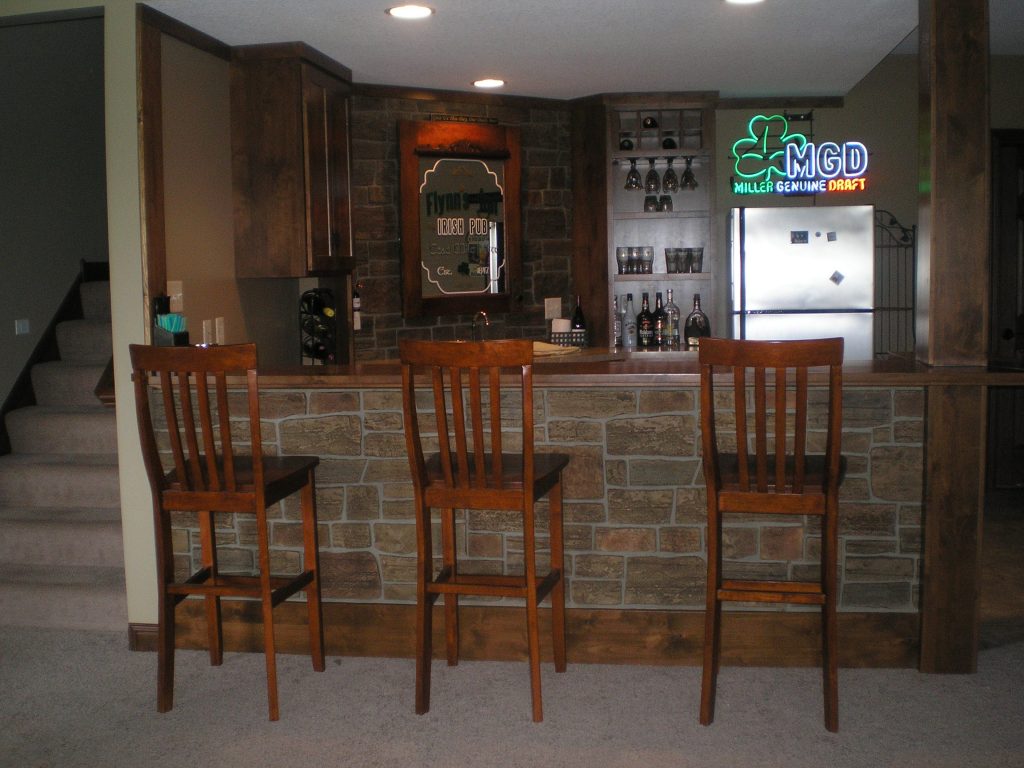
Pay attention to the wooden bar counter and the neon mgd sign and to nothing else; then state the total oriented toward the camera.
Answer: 2

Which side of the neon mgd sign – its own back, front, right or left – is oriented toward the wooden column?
front

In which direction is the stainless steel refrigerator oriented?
toward the camera

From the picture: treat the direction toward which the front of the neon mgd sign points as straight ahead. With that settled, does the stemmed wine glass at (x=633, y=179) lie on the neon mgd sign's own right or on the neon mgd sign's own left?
on the neon mgd sign's own right

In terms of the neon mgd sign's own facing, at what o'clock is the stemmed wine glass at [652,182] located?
The stemmed wine glass is roughly at 2 o'clock from the neon mgd sign.

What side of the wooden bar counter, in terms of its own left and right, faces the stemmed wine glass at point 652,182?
back

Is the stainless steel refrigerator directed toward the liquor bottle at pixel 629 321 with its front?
no

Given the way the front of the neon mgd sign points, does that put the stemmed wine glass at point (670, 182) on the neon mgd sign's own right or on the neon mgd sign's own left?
on the neon mgd sign's own right

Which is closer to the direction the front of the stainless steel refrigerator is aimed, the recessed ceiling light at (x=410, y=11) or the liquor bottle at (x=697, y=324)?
the recessed ceiling light

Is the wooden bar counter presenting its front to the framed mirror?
no

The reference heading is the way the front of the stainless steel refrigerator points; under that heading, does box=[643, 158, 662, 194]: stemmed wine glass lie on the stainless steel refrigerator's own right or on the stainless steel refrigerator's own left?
on the stainless steel refrigerator's own right

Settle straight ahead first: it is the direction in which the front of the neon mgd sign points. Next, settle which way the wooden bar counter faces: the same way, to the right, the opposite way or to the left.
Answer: the same way

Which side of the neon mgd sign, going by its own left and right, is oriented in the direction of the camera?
front

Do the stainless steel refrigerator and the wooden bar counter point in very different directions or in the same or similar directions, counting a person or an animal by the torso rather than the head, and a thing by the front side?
same or similar directions

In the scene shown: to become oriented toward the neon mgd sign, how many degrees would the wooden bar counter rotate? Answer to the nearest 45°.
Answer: approximately 180°

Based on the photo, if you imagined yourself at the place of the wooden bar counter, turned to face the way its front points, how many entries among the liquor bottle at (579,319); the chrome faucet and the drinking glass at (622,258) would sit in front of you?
0

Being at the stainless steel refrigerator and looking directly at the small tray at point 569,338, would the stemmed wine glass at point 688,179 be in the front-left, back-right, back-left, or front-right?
front-right
